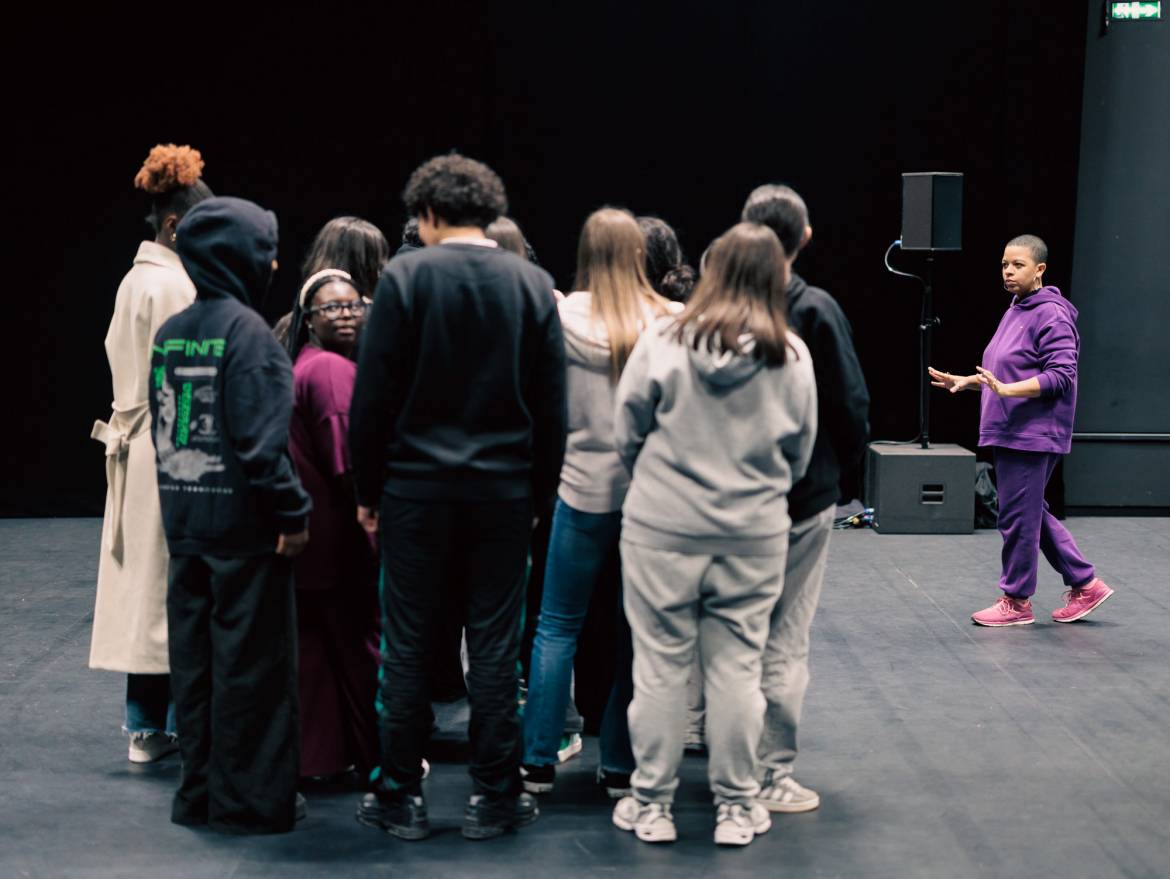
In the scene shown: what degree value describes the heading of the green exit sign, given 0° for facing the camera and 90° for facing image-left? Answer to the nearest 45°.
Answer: approximately 0°

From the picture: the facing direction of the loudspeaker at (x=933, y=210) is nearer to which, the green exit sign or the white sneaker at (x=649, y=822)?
the white sneaker

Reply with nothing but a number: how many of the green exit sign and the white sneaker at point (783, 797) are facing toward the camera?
1

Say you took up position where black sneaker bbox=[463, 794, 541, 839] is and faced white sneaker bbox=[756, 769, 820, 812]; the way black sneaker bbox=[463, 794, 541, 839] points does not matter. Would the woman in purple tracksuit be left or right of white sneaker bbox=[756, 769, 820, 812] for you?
left

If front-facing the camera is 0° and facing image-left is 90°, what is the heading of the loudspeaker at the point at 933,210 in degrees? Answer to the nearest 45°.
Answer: approximately 45°
